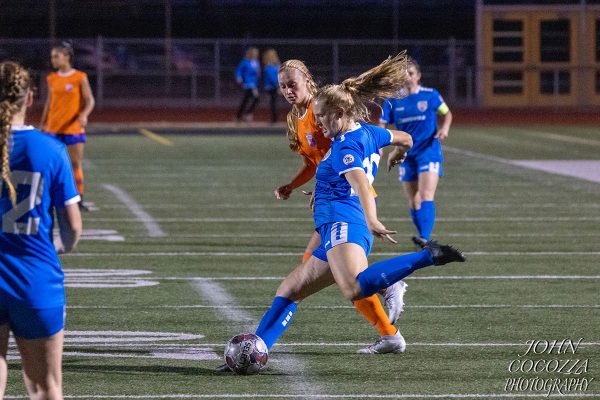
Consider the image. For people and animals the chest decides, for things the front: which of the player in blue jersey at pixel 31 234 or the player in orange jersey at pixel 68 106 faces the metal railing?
the player in blue jersey

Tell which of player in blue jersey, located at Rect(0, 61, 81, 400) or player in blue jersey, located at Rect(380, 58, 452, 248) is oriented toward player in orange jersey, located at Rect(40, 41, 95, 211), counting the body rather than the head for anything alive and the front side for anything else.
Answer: player in blue jersey, located at Rect(0, 61, 81, 400)

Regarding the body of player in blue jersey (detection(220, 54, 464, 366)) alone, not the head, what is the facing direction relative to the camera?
to the viewer's left

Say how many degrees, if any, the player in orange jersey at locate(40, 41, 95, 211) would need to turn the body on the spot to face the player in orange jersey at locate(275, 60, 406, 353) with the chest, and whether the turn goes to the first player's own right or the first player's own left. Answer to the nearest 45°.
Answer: approximately 45° to the first player's own left

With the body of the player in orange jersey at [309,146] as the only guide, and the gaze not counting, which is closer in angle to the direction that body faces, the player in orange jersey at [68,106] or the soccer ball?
the soccer ball

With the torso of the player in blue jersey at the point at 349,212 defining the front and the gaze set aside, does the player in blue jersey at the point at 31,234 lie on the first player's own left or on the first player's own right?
on the first player's own left

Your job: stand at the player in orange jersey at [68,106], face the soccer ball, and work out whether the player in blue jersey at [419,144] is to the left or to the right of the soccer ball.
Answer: left

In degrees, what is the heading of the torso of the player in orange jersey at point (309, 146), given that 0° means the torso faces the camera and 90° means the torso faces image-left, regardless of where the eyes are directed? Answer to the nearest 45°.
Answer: approximately 45°

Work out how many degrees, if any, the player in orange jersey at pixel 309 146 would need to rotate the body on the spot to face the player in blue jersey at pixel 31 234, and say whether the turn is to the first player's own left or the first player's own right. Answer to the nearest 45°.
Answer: approximately 45° to the first player's own left

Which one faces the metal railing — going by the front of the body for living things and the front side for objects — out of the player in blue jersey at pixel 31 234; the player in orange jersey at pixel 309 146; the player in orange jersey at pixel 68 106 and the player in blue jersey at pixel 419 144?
the player in blue jersey at pixel 31 234

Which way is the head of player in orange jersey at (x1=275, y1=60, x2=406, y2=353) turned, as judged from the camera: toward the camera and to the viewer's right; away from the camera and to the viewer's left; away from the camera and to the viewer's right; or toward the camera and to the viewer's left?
toward the camera and to the viewer's left

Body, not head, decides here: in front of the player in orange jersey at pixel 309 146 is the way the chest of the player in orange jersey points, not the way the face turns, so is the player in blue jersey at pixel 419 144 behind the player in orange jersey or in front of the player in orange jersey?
behind

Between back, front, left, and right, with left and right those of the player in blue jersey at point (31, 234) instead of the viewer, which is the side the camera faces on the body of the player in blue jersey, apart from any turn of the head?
back
